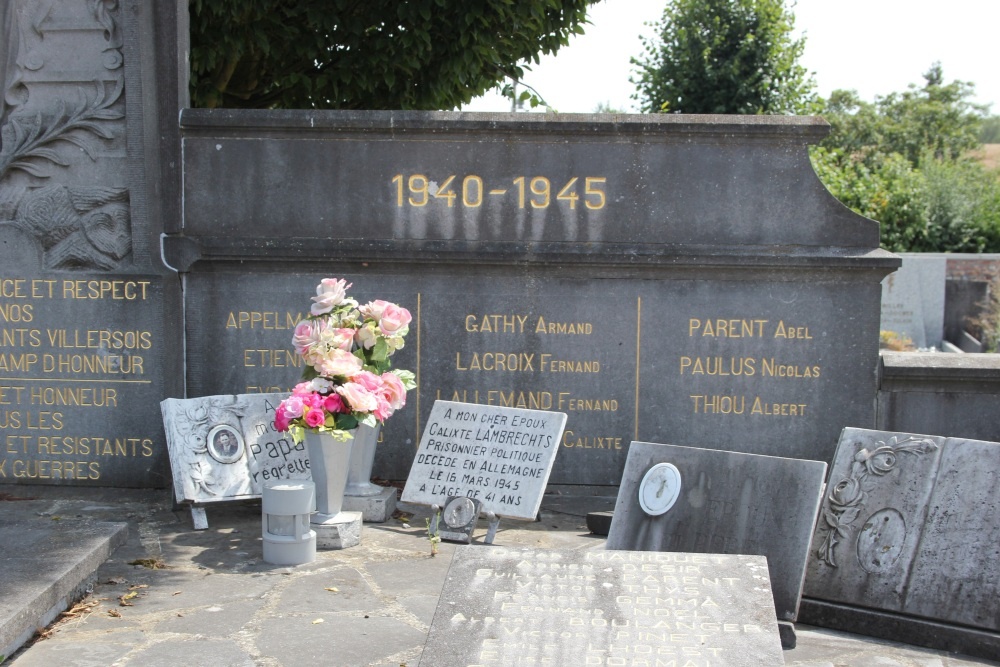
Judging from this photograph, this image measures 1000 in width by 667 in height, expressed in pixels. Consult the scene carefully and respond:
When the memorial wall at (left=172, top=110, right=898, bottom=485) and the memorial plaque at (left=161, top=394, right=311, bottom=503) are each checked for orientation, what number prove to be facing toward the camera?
2

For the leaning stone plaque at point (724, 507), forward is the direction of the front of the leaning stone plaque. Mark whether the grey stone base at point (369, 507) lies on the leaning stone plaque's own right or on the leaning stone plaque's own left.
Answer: on the leaning stone plaque's own right

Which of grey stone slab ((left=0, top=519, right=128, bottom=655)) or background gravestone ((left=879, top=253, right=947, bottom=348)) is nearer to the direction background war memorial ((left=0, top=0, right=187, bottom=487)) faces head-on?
the grey stone slab

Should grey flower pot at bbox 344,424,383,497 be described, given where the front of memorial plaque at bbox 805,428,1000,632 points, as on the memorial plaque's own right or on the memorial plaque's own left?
on the memorial plaque's own right

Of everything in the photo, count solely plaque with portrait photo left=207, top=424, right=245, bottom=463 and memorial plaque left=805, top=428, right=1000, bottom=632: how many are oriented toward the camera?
2

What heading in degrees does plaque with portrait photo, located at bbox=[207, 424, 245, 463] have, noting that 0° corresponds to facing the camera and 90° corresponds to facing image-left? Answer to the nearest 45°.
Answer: approximately 0°

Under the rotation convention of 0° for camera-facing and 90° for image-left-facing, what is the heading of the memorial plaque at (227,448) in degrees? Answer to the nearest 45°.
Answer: approximately 0°

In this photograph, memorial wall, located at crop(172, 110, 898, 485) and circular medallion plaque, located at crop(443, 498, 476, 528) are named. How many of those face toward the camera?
2

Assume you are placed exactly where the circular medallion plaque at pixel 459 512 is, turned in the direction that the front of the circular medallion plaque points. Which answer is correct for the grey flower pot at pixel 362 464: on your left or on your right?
on your right
